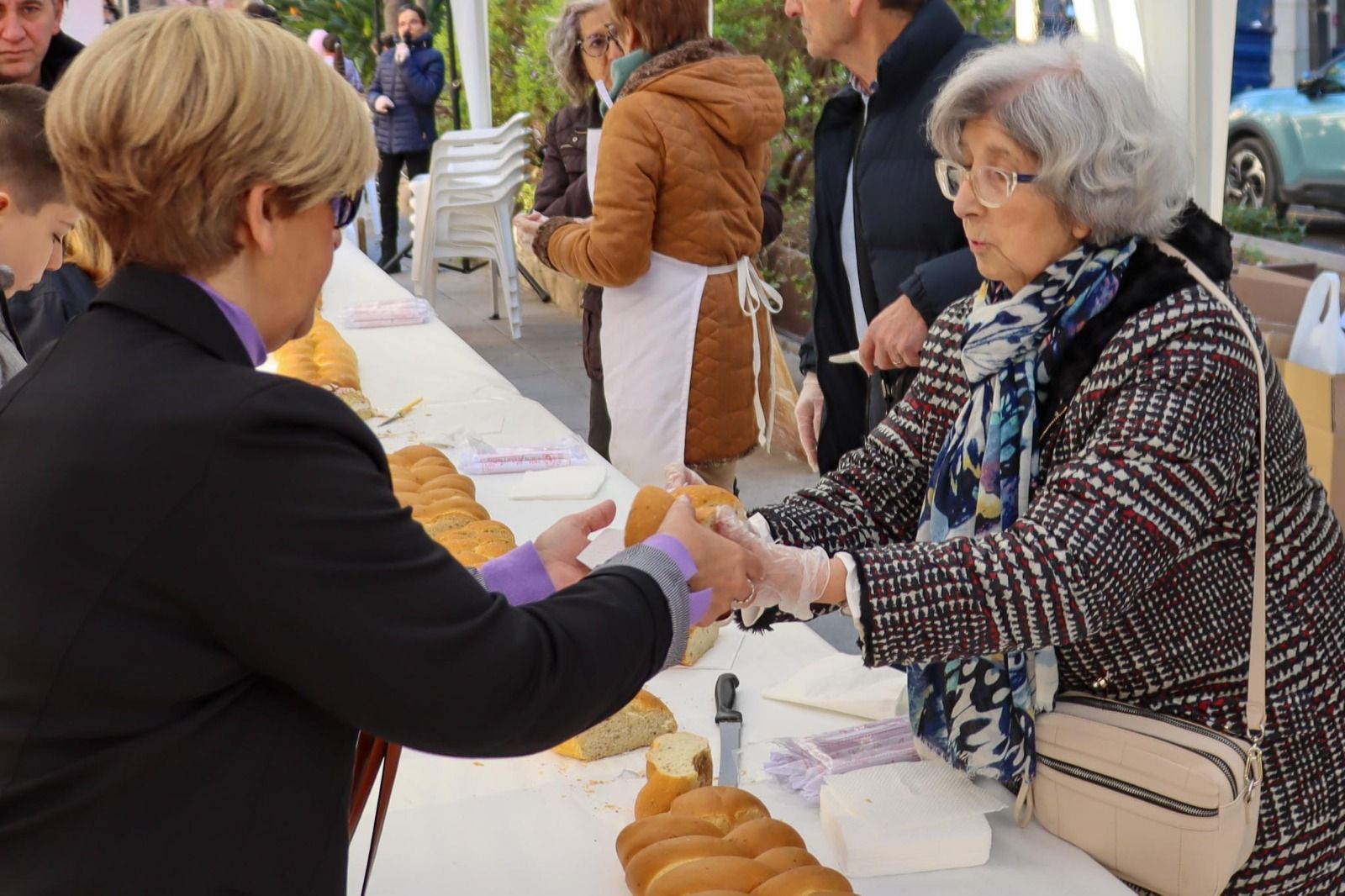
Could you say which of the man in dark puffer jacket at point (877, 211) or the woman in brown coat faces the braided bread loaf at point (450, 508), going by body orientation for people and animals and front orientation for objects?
the man in dark puffer jacket

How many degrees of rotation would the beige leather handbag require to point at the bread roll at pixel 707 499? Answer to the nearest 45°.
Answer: approximately 90° to its right

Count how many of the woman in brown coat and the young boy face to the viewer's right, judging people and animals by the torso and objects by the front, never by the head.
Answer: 1

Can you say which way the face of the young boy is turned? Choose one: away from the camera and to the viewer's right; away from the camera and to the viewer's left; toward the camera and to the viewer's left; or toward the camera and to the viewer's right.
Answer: toward the camera and to the viewer's right

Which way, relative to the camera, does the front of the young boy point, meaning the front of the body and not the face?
to the viewer's right

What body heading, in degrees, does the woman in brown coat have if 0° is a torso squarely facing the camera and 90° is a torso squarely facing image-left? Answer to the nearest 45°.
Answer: approximately 135°

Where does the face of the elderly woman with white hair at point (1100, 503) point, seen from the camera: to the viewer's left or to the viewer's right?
to the viewer's left
